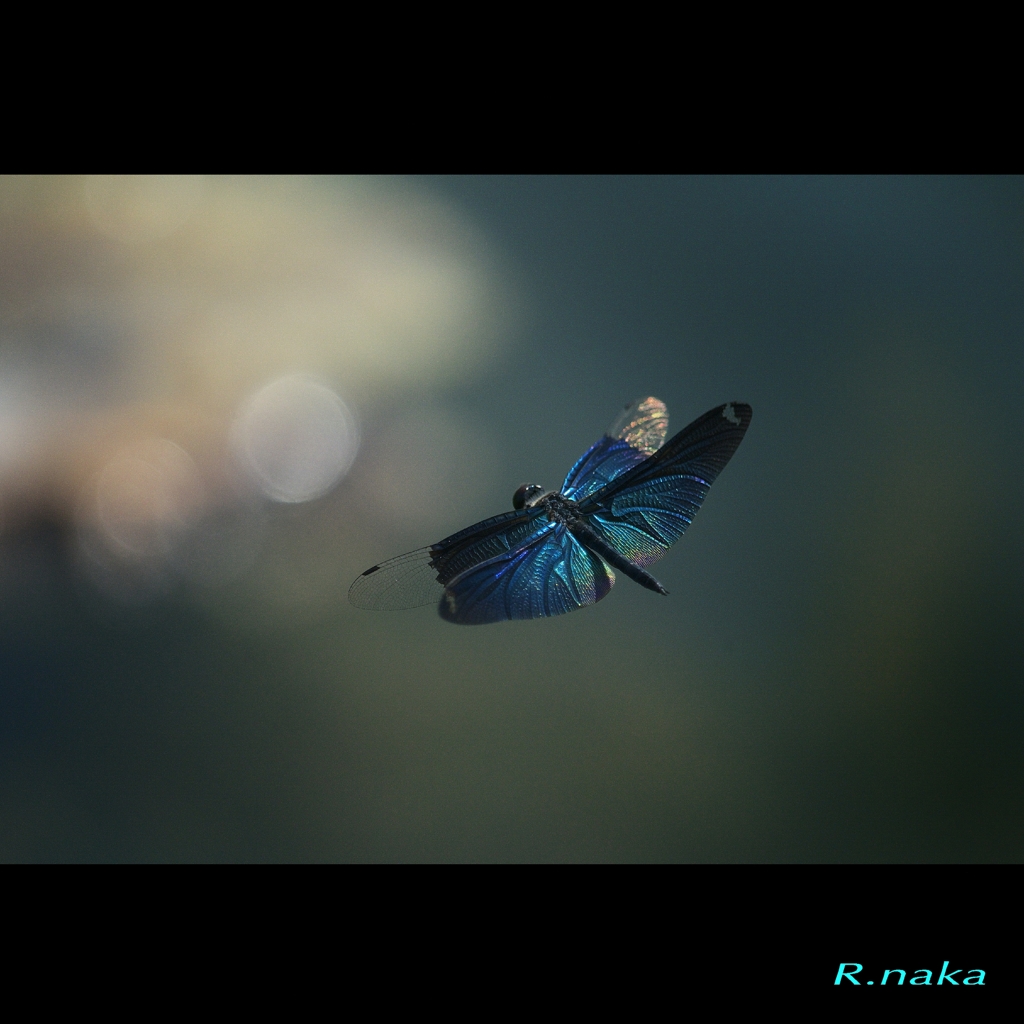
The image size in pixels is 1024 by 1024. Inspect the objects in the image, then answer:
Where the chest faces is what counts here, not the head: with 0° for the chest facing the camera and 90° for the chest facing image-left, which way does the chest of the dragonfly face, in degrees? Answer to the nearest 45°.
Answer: approximately 135°
